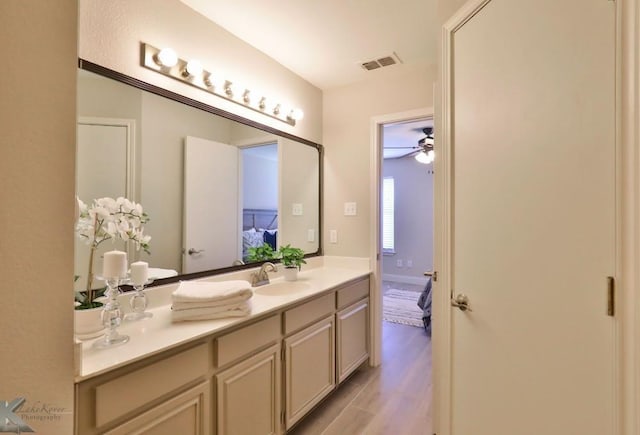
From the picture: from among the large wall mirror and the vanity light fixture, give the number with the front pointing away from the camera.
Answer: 0

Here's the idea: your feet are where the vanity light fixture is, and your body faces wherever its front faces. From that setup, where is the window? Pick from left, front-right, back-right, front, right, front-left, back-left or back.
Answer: left

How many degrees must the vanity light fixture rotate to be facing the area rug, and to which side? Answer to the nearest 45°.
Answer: approximately 90° to its left

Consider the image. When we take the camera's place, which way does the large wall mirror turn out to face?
facing the viewer and to the right of the viewer
